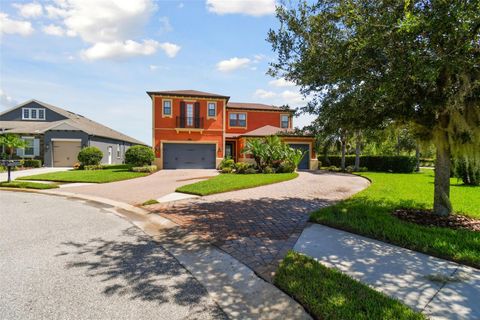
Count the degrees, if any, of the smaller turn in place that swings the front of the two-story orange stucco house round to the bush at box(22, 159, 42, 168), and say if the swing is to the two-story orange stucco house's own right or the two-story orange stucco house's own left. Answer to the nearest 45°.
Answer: approximately 90° to the two-story orange stucco house's own right

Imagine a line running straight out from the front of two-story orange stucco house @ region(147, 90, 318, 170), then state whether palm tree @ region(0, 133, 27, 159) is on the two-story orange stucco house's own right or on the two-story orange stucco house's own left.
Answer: on the two-story orange stucco house's own right

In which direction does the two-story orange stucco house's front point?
toward the camera

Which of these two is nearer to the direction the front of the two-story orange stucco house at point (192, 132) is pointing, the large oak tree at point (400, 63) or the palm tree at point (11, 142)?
the large oak tree

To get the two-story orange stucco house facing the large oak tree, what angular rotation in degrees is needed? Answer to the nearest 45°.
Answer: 0° — it already faces it

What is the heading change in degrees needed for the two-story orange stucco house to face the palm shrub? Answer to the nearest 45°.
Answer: approximately 45° to its left

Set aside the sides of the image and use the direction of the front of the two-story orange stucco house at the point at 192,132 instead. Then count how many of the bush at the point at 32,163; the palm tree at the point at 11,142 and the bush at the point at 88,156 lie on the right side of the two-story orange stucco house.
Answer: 3

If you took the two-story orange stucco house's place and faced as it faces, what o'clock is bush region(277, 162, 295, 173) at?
The bush is roughly at 10 o'clock from the two-story orange stucco house.
